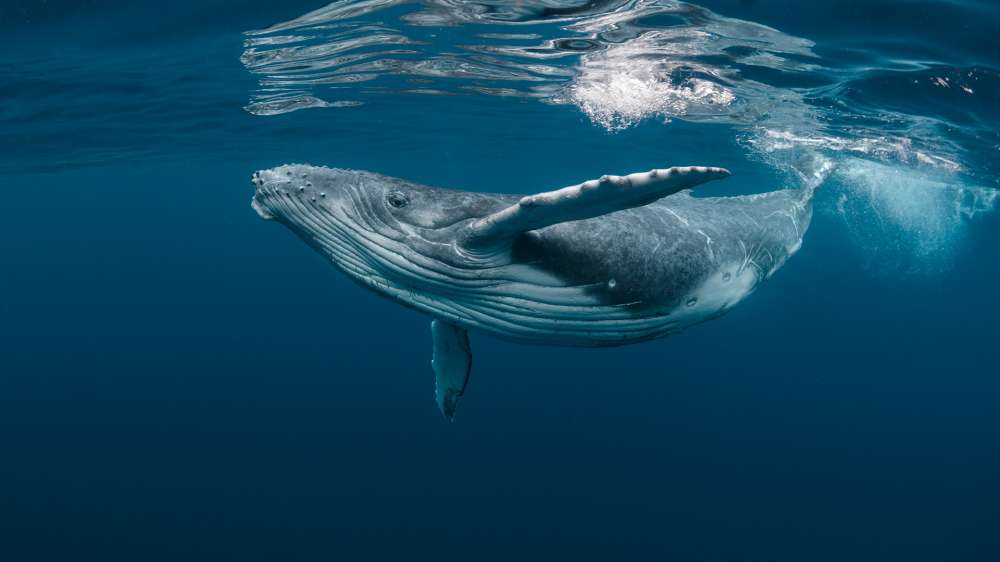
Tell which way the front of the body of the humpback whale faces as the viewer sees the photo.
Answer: to the viewer's left
